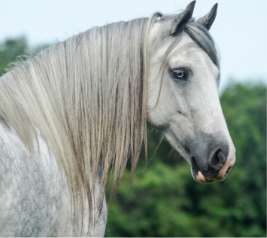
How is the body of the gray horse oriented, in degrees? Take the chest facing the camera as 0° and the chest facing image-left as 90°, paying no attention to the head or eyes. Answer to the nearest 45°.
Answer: approximately 270°
